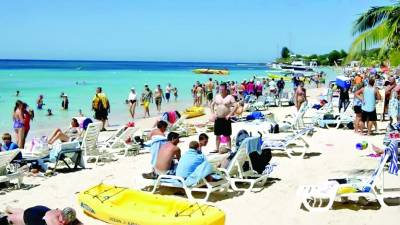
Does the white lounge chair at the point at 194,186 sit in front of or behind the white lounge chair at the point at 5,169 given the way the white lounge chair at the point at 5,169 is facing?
behind

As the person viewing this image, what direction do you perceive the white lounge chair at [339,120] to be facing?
facing to the left of the viewer

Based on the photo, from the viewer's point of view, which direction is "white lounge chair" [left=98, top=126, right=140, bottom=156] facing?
to the viewer's left

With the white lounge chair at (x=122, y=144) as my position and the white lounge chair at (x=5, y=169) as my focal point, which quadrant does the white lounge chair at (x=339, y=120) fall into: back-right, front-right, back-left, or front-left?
back-left

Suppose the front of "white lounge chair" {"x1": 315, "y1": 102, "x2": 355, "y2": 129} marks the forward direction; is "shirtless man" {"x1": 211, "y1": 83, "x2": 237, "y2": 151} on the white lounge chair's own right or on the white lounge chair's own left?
on the white lounge chair's own left

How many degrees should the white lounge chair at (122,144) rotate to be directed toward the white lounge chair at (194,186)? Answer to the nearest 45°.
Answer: approximately 90° to its left
